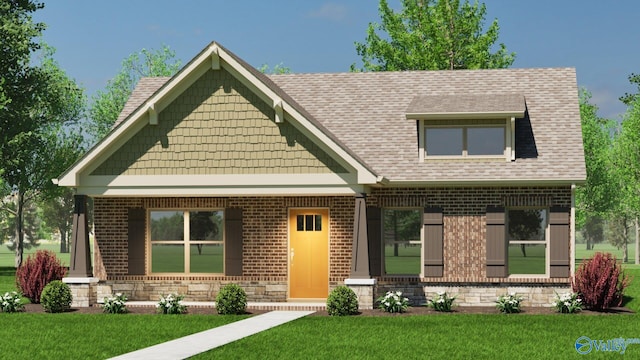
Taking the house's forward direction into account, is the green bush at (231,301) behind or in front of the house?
in front

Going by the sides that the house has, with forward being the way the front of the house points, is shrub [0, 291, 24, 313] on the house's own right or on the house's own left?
on the house's own right

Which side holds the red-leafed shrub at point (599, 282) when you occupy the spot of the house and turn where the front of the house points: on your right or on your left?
on your left

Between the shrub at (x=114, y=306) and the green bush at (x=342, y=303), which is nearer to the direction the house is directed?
the green bush

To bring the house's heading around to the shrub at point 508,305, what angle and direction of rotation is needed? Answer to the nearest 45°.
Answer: approximately 45° to its left

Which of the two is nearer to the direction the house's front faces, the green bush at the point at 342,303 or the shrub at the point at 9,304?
the green bush

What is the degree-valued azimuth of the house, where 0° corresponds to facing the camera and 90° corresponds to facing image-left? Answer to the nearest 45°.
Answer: approximately 0°

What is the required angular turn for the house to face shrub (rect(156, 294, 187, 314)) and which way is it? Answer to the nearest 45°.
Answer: approximately 45° to its right

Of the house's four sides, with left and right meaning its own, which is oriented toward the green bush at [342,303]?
front
